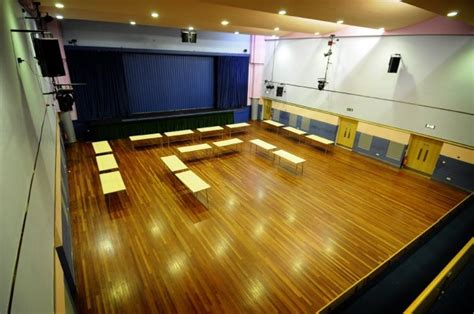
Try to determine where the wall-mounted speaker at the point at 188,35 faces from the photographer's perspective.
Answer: facing the viewer

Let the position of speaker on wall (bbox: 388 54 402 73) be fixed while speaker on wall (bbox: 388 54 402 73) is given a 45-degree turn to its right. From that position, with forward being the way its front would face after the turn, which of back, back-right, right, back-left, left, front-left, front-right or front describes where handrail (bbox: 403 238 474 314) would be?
left

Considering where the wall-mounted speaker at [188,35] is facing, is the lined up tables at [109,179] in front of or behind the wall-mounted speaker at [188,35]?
in front

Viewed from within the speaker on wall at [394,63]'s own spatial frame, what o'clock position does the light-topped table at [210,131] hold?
The light-topped table is roughly at 1 o'clock from the speaker on wall.

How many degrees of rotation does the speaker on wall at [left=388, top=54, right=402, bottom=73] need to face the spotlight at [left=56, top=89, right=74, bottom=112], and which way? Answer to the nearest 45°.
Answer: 0° — it already faces it

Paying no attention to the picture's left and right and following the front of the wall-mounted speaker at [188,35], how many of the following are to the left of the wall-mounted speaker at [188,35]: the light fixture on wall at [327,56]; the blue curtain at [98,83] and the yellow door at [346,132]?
2

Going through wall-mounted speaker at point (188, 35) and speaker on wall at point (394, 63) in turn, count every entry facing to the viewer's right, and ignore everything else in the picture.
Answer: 0

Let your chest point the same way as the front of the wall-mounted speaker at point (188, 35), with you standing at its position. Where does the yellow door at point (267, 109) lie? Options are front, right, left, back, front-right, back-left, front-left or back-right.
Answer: back-left

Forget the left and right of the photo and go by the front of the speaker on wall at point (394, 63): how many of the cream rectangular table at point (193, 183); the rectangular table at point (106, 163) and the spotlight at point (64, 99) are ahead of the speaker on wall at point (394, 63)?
3

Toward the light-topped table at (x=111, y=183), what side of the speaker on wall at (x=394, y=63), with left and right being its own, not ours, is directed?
front

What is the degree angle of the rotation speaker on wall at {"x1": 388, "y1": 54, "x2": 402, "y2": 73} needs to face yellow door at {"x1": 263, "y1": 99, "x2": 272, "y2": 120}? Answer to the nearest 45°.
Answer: approximately 90° to its right

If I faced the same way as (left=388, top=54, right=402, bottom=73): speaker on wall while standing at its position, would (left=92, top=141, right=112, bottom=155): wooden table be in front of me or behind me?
in front

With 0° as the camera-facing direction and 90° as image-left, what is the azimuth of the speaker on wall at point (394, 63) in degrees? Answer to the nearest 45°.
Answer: approximately 45°
